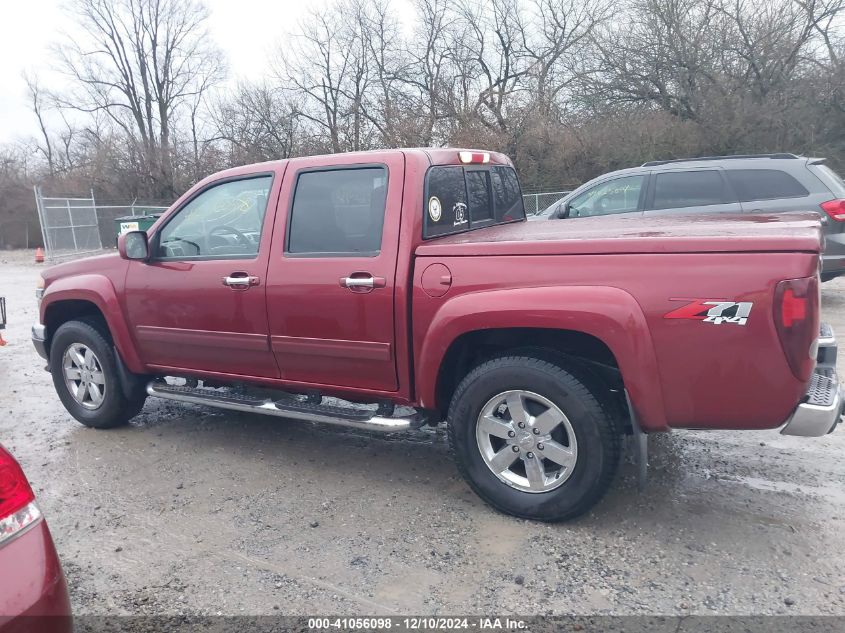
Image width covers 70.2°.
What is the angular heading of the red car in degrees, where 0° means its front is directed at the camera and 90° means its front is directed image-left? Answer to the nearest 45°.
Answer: approximately 135°

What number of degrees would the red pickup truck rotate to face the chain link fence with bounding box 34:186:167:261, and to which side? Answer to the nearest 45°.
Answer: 0° — it already faces it

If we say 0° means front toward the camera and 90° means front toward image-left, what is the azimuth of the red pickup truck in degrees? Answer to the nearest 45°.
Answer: approximately 135°

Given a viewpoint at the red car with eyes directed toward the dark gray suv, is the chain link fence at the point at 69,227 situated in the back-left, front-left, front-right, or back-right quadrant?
front-left

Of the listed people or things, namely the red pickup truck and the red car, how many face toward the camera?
0

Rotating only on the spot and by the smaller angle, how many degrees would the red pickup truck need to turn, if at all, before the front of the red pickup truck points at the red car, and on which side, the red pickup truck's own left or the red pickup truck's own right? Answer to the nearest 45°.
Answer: approximately 90° to the red pickup truck's own left

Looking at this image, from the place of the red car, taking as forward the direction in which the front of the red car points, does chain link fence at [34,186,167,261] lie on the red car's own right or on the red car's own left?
on the red car's own right

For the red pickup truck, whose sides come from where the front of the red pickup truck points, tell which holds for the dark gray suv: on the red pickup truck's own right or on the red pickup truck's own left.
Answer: on the red pickup truck's own right

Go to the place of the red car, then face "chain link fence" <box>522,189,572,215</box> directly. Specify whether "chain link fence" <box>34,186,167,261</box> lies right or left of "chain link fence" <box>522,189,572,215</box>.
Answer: left

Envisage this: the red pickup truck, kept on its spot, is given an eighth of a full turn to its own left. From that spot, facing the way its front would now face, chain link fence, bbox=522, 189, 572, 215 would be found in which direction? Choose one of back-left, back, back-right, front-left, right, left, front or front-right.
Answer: right

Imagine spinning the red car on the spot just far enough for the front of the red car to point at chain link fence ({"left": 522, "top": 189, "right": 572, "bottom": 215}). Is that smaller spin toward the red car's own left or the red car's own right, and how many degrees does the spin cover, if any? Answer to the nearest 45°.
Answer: approximately 90° to the red car's own right
